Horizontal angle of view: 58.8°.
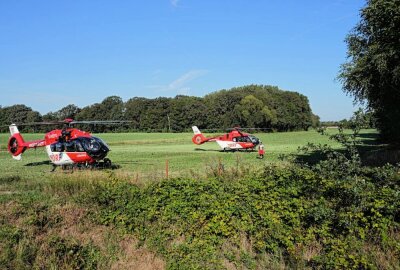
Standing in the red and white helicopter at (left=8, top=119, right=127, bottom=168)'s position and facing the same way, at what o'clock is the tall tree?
The tall tree is roughly at 11 o'clock from the red and white helicopter.

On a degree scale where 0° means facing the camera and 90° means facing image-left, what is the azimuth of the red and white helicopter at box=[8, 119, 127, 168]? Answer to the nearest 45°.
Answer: approximately 315°
